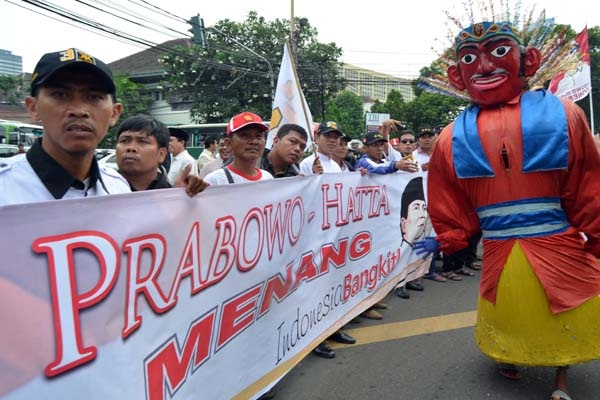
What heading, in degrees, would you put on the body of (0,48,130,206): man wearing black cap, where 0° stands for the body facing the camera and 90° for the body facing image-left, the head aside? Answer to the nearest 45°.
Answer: approximately 315°

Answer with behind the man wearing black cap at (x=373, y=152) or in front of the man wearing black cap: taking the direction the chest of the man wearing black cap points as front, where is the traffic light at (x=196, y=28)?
behind

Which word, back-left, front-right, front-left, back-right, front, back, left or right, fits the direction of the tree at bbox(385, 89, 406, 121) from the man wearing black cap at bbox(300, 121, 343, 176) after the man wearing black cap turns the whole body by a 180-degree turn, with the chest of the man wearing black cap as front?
front-right

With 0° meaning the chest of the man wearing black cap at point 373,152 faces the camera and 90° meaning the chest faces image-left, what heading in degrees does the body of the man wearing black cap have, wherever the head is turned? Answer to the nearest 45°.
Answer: approximately 315°

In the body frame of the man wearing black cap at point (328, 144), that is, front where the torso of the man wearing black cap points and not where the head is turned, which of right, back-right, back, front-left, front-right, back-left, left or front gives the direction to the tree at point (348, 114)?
back-left

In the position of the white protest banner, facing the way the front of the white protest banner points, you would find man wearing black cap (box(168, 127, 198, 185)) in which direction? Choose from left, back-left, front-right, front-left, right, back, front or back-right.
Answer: back-left

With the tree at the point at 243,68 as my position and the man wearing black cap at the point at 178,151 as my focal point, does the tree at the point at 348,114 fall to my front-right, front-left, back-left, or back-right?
back-left

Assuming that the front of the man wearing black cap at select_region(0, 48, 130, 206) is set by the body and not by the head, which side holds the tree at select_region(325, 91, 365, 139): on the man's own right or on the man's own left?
on the man's own left

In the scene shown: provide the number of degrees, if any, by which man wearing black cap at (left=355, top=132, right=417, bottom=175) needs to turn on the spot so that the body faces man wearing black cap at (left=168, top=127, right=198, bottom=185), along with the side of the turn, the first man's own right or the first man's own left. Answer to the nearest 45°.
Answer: approximately 135° to the first man's own right
